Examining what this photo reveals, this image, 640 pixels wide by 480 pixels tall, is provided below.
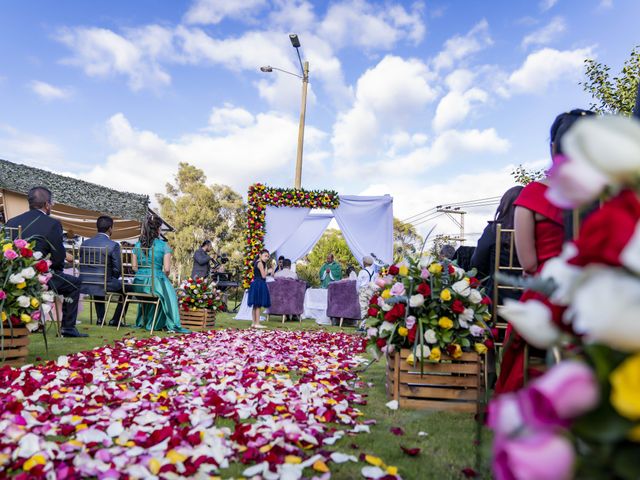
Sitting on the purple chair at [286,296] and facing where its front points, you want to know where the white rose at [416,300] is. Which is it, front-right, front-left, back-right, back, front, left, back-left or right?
back

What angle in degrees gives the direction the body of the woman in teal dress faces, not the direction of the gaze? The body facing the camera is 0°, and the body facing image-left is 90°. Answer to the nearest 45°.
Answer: approximately 225°

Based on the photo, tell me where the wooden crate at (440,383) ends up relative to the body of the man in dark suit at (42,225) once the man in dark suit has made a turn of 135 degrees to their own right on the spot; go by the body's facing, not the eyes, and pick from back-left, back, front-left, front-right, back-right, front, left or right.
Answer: front-left

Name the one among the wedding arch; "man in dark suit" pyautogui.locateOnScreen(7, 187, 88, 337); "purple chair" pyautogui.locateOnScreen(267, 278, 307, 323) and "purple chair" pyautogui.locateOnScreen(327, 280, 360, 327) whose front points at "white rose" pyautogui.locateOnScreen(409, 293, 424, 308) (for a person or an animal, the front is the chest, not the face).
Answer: the wedding arch

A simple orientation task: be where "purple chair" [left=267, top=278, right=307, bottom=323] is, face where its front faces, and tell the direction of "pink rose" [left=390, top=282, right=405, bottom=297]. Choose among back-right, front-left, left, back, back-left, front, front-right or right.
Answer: back

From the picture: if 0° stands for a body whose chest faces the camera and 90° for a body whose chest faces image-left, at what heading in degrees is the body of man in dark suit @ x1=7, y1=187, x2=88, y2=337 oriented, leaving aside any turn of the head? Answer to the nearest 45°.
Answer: approximately 225°

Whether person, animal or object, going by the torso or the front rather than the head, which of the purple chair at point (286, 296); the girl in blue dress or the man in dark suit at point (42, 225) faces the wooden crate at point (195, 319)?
the man in dark suit

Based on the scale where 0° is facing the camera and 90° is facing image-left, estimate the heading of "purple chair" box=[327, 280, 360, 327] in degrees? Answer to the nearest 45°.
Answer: approximately 180°

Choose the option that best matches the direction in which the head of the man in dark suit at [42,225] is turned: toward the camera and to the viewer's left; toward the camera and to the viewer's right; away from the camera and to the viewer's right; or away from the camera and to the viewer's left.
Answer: away from the camera and to the viewer's right

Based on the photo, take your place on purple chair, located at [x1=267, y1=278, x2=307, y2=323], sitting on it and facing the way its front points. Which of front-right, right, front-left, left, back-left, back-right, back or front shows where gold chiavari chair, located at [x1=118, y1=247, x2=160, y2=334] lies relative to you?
back-left

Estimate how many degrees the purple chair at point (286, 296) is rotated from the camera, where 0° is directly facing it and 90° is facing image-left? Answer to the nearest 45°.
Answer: approximately 180°

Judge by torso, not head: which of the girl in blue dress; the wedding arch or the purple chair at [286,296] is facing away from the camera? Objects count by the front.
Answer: the purple chair

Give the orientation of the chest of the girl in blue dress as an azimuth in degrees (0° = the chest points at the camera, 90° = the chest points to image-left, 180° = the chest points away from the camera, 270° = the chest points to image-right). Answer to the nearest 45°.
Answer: approximately 270°
